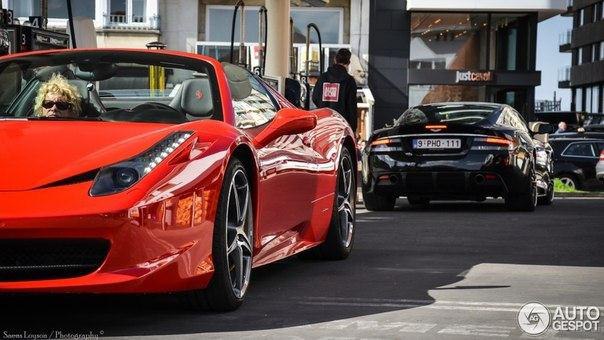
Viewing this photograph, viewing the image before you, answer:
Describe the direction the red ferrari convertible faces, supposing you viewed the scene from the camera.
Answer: facing the viewer and to the left of the viewer

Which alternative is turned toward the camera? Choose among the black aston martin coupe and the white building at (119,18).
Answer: the white building

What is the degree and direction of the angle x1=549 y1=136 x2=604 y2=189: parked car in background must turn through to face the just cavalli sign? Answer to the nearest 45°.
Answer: approximately 90° to its left

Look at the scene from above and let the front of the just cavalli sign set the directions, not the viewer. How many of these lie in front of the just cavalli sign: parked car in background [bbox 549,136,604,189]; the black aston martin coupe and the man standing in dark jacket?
3

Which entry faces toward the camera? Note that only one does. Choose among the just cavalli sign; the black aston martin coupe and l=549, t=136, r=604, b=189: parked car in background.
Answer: the just cavalli sign

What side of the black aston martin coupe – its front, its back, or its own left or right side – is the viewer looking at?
back

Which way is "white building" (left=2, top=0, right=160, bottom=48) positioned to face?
toward the camera

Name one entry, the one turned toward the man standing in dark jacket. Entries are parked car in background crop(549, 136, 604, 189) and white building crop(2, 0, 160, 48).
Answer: the white building

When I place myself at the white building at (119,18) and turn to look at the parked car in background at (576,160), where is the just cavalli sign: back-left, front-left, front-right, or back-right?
front-left

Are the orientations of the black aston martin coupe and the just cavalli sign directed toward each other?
yes

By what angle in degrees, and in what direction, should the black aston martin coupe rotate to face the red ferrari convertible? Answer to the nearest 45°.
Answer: approximately 180°

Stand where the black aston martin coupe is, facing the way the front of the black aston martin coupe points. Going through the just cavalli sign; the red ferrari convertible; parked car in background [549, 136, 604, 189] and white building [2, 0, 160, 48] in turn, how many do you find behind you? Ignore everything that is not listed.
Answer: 1

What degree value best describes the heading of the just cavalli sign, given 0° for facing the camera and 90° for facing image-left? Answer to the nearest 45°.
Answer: approximately 0°

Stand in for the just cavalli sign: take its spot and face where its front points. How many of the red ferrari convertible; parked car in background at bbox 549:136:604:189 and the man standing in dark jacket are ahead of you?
3

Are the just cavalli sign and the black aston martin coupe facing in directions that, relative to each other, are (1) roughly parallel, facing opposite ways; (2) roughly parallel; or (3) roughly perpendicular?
roughly parallel, facing opposite ways
